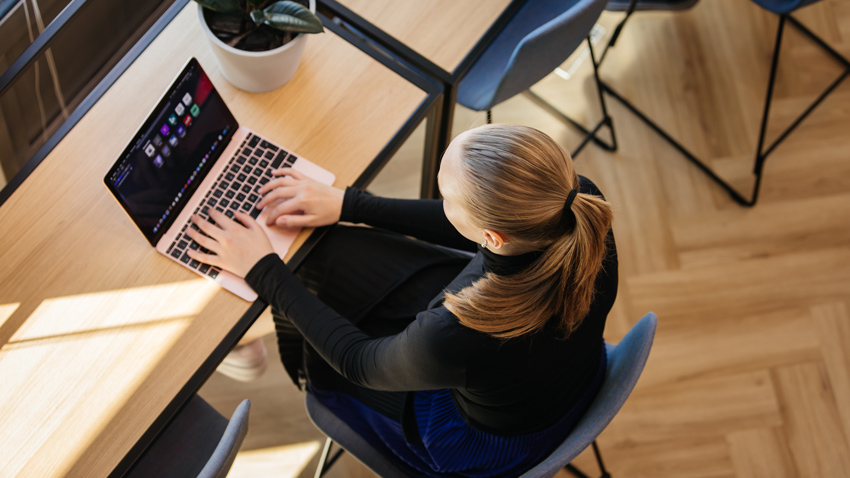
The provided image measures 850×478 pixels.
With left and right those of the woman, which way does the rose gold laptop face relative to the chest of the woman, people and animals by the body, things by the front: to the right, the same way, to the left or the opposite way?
the opposite way

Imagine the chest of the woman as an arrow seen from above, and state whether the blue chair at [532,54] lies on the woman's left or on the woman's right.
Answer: on the woman's right

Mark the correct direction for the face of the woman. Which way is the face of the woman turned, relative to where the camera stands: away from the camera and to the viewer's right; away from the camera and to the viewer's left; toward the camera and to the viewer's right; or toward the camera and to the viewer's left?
away from the camera and to the viewer's left

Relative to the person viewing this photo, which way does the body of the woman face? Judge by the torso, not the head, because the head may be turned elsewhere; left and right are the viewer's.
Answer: facing away from the viewer and to the left of the viewer

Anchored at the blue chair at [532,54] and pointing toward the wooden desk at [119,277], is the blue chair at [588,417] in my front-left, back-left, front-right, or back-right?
front-left

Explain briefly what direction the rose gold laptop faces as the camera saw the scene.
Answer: facing the viewer and to the right of the viewer

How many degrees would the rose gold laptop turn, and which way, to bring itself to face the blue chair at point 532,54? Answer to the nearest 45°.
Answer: approximately 45° to its left
